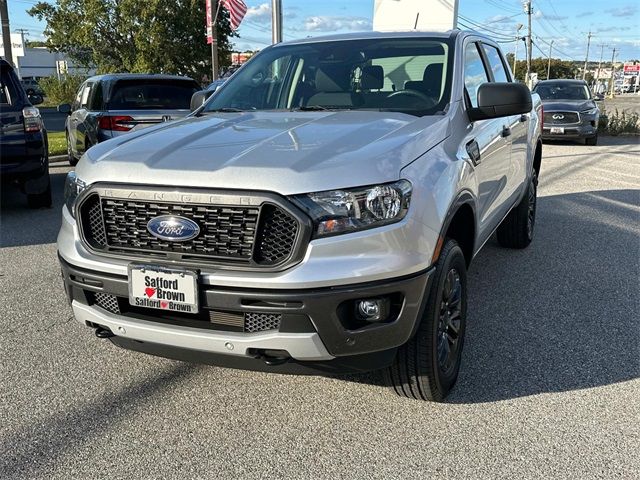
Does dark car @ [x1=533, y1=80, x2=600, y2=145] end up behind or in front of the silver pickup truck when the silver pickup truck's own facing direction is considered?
behind

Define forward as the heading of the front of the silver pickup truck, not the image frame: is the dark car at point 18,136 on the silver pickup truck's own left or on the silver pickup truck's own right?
on the silver pickup truck's own right

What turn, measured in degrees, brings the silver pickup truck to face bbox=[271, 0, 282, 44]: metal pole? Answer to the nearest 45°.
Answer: approximately 135° to its right

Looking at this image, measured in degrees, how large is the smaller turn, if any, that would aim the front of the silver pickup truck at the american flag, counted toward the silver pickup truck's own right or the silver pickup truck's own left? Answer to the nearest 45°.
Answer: approximately 135° to the silver pickup truck's own right

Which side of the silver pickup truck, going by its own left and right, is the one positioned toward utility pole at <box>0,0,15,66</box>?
right

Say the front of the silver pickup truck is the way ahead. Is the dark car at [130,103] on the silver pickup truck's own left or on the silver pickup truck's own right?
on the silver pickup truck's own right

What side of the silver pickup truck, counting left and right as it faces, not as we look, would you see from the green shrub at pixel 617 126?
back

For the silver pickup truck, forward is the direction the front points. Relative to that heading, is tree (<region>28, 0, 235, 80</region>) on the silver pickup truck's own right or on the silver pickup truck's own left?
on the silver pickup truck's own right

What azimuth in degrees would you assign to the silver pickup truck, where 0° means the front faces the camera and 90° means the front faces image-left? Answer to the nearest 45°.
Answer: approximately 45°

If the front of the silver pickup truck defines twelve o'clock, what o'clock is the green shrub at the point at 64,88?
The green shrub is roughly at 4 o'clock from the silver pickup truck.
